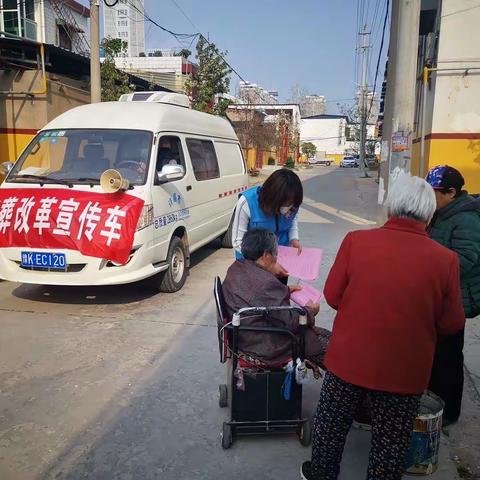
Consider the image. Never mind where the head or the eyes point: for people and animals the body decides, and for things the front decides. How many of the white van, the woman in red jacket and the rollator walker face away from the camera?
1

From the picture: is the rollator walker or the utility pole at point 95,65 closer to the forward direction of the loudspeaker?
the rollator walker

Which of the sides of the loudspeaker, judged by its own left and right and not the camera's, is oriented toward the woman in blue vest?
left

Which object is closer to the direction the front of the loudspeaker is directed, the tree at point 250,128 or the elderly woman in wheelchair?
the elderly woman in wheelchair

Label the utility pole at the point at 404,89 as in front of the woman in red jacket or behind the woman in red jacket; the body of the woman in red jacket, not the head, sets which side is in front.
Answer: in front

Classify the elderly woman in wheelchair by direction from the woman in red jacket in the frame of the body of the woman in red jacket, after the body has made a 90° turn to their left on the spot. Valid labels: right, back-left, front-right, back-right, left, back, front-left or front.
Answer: front-right

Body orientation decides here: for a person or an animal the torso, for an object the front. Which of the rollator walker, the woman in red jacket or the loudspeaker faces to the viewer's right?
the rollator walker

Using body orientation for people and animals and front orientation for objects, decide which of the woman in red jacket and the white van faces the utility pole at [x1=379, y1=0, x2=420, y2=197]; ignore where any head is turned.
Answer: the woman in red jacket

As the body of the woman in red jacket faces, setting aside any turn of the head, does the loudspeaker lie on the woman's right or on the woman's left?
on the woman's left

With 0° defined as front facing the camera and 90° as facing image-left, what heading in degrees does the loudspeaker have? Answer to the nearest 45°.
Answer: approximately 45°

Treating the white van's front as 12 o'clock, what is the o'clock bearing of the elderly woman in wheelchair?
The elderly woman in wheelchair is roughly at 10 o'clock from the white van.

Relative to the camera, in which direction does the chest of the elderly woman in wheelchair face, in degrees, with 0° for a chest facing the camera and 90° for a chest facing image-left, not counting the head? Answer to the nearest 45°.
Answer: approximately 270°

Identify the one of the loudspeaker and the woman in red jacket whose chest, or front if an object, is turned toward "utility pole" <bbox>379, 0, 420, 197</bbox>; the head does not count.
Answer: the woman in red jacket

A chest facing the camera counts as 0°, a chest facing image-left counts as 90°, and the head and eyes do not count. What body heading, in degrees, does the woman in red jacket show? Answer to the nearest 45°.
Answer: approximately 180°

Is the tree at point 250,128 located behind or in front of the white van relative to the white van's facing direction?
behind

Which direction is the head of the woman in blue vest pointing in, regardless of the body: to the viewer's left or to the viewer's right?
to the viewer's right
